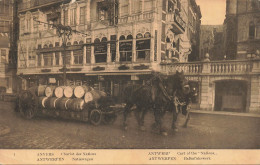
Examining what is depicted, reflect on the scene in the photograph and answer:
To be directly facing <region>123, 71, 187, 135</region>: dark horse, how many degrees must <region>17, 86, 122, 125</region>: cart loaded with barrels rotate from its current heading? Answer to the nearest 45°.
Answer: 0° — it already faces it

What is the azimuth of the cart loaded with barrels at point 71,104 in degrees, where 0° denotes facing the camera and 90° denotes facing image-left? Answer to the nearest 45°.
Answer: approximately 315°
